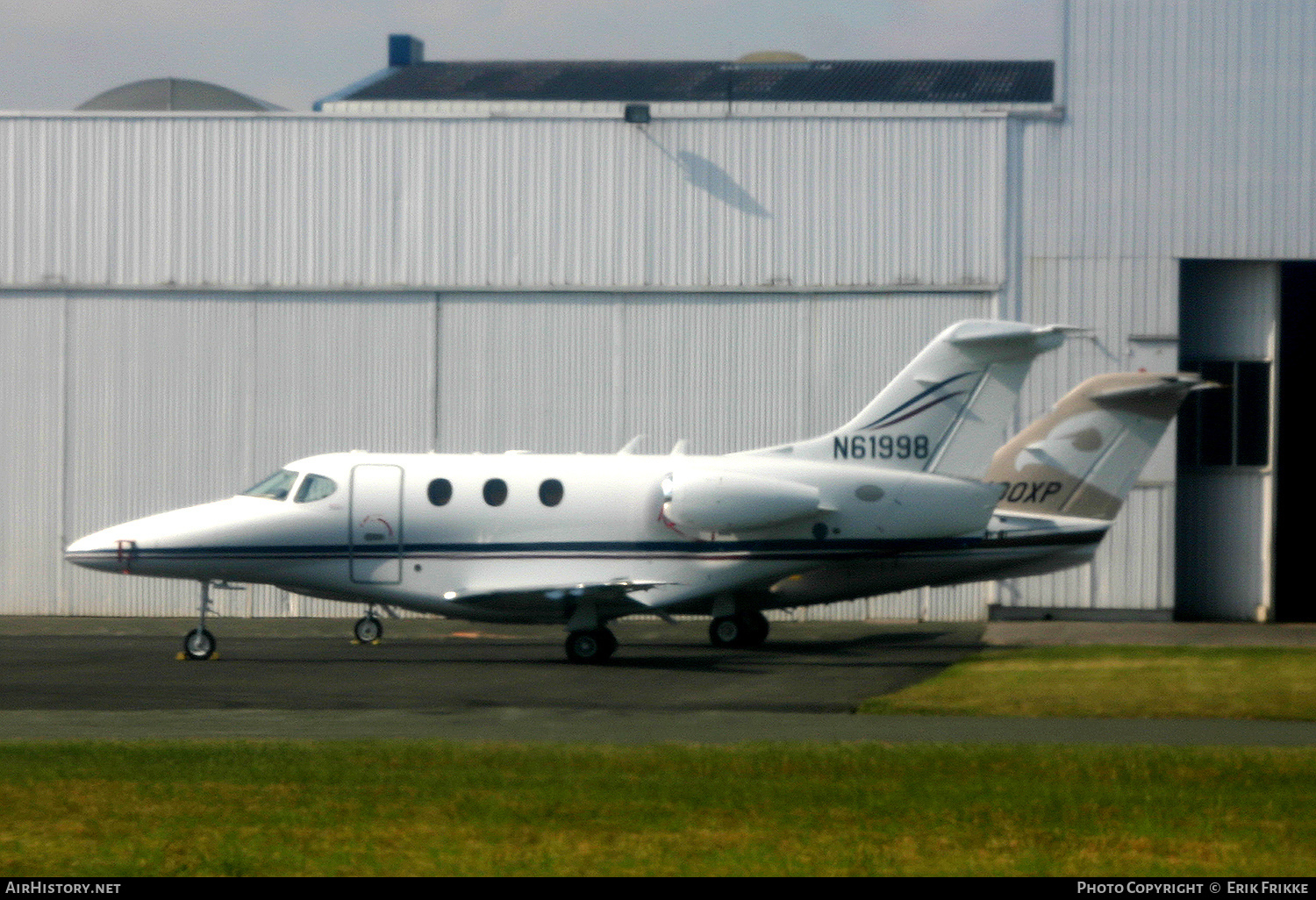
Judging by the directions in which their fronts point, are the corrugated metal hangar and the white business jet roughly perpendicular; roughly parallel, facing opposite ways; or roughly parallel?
roughly perpendicular

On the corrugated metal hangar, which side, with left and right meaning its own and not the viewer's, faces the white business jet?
front

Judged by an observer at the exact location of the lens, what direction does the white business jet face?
facing to the left of the viewer

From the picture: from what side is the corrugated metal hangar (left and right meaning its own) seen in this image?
front

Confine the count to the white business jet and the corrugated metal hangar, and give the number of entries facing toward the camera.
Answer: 1

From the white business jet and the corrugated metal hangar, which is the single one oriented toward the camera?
the corrugated metal hangar

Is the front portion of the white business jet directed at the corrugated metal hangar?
no
